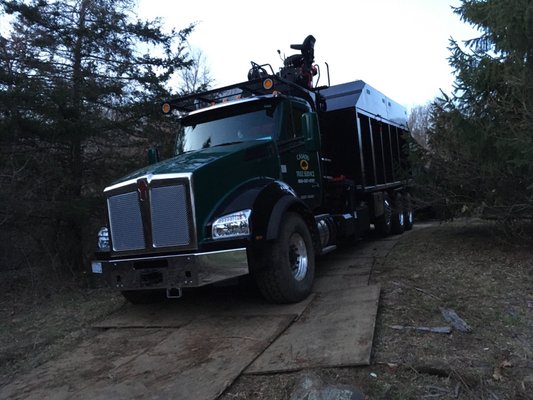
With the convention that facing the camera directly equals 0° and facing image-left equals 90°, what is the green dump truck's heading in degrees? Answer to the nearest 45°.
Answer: approximately 45°

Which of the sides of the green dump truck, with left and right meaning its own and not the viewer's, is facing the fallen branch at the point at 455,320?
left

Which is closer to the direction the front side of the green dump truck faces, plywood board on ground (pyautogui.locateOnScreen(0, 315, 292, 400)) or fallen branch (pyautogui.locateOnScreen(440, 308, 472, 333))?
the plywood board on ground

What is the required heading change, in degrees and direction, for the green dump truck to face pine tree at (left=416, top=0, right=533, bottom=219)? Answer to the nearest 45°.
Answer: approximately 180°

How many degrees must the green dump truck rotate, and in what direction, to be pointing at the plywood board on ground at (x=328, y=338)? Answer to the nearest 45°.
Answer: approximately 90° to its left

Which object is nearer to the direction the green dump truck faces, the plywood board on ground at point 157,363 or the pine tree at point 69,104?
the plywood board on ground

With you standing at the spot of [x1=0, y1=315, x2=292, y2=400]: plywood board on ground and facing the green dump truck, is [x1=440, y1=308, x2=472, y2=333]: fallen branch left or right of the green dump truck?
right

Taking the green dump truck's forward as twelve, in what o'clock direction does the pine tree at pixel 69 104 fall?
The pine tree is roughly at 3 o'clock from the green dump truck.

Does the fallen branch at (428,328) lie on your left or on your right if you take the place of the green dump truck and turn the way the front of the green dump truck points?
on your left
